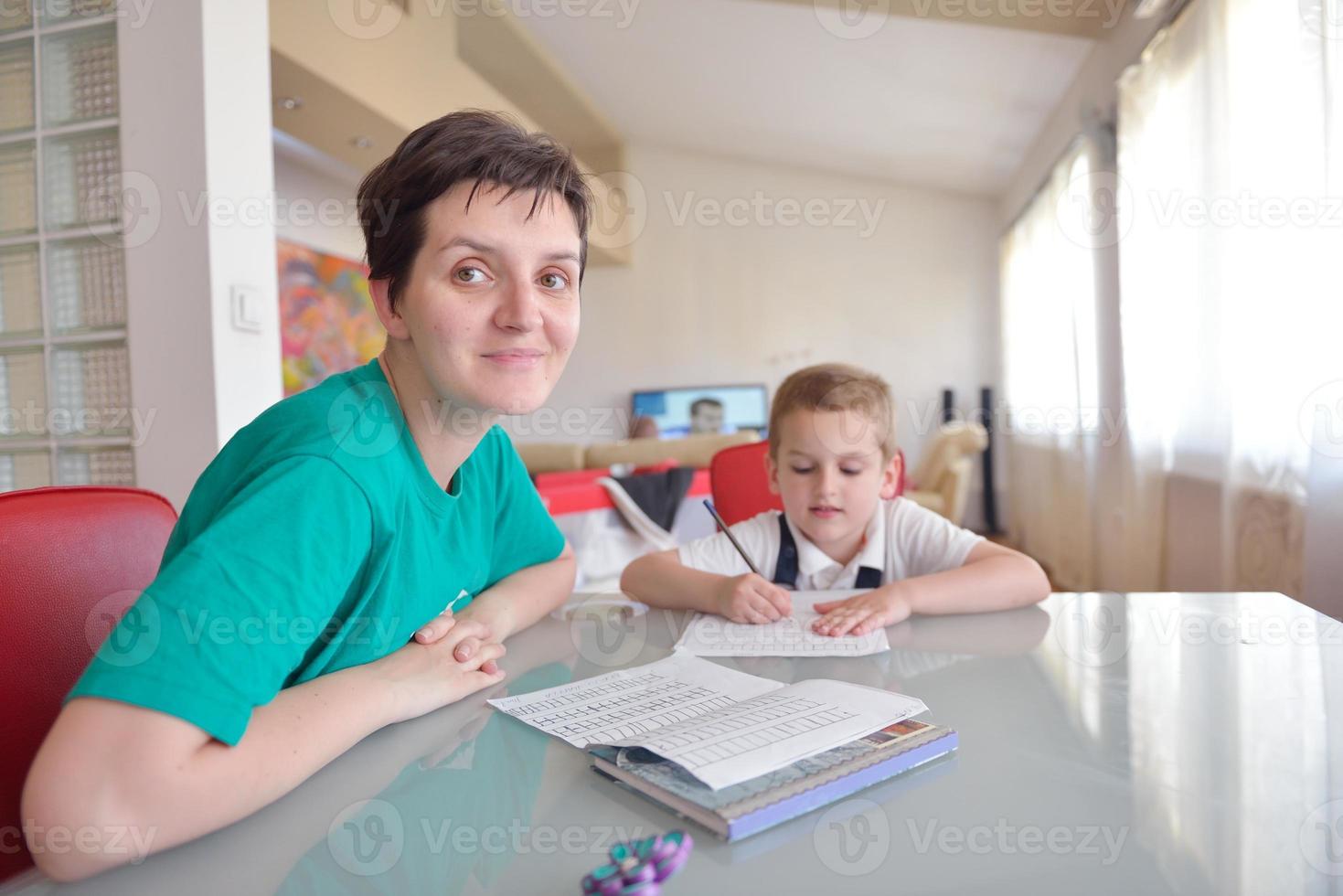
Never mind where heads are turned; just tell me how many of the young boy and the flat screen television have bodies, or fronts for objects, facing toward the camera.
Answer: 2

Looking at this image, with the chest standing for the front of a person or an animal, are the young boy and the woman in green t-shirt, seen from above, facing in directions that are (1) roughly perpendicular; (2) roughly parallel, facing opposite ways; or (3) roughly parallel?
roughly perpendicular

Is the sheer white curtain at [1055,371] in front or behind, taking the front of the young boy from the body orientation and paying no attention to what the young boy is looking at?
behind

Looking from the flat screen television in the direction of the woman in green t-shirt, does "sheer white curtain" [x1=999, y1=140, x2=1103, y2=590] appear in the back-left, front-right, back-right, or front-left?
front-left

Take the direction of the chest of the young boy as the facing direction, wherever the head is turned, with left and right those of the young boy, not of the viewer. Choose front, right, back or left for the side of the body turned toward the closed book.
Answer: front

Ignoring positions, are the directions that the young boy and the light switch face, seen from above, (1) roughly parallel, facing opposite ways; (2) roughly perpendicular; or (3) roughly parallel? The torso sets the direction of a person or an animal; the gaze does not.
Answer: roughly perpendicular

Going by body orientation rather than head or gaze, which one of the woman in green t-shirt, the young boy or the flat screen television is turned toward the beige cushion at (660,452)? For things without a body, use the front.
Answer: the flat screen television

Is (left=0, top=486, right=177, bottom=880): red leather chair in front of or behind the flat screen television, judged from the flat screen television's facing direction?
in front

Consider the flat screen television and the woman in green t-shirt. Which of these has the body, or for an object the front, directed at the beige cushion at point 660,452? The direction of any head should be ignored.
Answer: the flat screen television

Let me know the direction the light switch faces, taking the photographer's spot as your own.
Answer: facing the viewer and to the right of the viewer

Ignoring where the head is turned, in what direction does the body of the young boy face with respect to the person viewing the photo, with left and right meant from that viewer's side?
facing the viewer

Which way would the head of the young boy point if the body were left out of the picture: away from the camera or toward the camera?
toward the camera

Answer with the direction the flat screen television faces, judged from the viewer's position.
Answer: facing the viewer

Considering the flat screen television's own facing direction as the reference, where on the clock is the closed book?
The closed book is roughly at 12 o'clock from the flat screen television.

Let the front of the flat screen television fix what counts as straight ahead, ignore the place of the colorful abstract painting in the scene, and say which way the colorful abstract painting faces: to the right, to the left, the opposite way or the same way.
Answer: to the left
